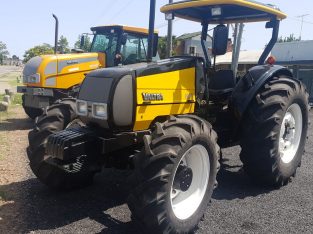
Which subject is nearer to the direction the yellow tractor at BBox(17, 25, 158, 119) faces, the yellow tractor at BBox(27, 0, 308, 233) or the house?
the yellow tractor

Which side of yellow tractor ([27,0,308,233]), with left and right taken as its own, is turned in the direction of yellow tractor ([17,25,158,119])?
right

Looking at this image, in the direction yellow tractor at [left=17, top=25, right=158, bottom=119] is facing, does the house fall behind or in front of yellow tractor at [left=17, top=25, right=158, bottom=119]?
behind

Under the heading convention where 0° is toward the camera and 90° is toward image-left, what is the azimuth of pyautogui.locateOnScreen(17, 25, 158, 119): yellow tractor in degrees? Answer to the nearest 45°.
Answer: approximately 45°

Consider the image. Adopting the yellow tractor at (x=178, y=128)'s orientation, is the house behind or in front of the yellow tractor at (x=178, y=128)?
behind
